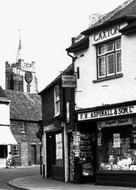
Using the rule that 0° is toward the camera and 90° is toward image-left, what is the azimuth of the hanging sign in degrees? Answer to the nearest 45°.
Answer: approximately 0°

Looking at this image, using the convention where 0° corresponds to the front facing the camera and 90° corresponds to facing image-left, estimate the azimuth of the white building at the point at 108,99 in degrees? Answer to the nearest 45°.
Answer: approximately 45°
